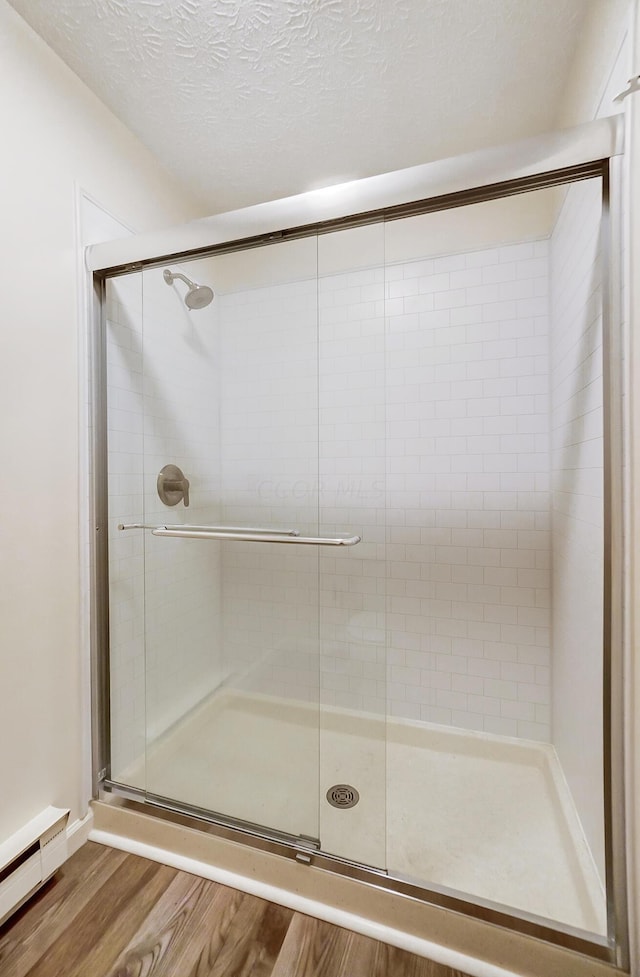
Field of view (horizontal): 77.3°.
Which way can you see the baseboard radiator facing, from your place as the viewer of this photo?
facing the viewer and to the right of the viewer

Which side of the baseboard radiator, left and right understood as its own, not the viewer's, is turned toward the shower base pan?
front

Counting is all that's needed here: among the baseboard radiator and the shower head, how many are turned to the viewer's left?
0

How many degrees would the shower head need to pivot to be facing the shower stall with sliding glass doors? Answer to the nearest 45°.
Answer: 0° — it already faces it

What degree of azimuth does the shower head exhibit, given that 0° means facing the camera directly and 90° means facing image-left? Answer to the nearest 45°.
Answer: approximately 315°
